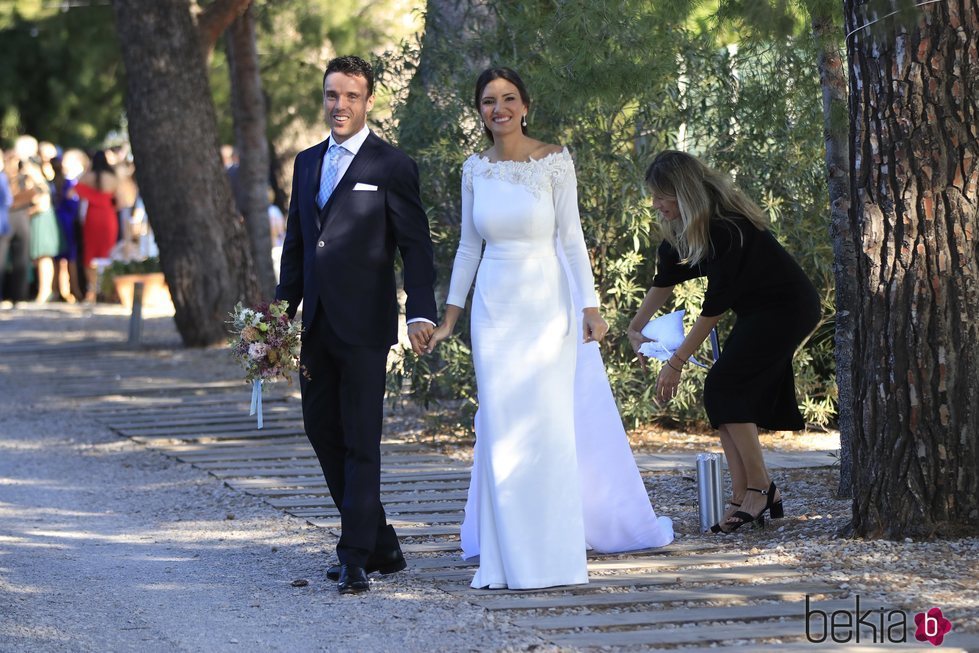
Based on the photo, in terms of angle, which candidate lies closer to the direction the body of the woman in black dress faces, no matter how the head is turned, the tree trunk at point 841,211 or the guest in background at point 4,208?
the guest in background

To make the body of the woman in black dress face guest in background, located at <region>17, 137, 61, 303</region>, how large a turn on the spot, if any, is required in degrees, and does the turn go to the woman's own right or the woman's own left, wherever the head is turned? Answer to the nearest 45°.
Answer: approximately 45° to the woman's own right

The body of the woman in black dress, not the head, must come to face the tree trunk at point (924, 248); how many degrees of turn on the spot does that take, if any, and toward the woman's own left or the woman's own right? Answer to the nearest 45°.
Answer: approximately 135° to the woman's own left

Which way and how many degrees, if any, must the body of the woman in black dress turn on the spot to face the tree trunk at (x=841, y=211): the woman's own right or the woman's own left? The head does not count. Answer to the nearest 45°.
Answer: approximately 135° to the woman's own right

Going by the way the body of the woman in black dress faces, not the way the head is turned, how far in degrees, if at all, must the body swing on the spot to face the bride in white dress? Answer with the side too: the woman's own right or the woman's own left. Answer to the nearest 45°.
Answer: approximately 45° to the woman's own left

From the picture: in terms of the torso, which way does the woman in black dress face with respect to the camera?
to the viewer's left

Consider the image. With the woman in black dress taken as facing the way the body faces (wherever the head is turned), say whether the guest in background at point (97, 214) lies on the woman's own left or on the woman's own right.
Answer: on the woman's own right

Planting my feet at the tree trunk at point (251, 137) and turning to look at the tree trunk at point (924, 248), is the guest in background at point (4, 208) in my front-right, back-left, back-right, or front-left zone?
back-right

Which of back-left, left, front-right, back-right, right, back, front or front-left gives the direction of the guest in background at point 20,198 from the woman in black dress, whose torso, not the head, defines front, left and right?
front-right
